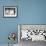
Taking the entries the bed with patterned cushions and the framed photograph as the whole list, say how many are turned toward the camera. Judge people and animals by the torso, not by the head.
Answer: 2

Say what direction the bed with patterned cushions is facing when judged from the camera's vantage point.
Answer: facing the viewer

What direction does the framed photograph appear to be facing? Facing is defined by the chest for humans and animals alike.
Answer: toward the camera

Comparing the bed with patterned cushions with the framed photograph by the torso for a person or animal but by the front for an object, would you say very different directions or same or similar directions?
same or similar directions
